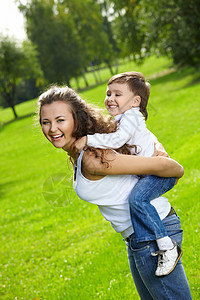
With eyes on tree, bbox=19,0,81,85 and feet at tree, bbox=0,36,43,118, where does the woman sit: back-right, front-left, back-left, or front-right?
back-right

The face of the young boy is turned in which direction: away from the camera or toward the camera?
toward the camera

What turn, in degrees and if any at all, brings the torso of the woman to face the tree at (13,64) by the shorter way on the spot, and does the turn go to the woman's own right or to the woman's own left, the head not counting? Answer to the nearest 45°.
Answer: approximately 90° to the woman's own right

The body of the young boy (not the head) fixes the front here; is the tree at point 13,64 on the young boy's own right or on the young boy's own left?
on the young boy's own right

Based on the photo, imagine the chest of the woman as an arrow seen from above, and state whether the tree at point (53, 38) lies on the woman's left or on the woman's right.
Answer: on the woman's right

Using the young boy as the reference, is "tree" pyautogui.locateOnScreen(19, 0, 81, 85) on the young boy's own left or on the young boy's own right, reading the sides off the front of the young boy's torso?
on the young boy's own right
